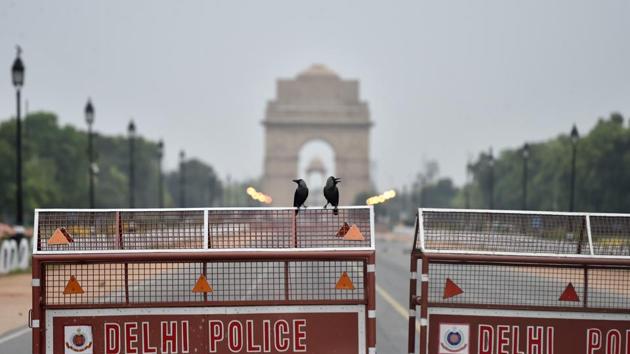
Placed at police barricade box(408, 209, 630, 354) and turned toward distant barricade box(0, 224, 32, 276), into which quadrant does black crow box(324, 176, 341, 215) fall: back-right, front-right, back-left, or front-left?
front-left

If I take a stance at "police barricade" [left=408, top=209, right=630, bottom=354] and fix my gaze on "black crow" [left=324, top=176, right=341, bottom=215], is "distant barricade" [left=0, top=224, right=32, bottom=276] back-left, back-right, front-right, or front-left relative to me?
front-right

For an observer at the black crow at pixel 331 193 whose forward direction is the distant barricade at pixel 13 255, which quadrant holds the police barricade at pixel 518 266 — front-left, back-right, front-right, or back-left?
back-right

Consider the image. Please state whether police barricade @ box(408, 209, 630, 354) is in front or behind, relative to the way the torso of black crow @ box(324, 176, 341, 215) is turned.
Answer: in front

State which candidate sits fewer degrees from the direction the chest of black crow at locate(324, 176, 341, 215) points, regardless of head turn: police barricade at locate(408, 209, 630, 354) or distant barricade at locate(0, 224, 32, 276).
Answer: the police barricade
